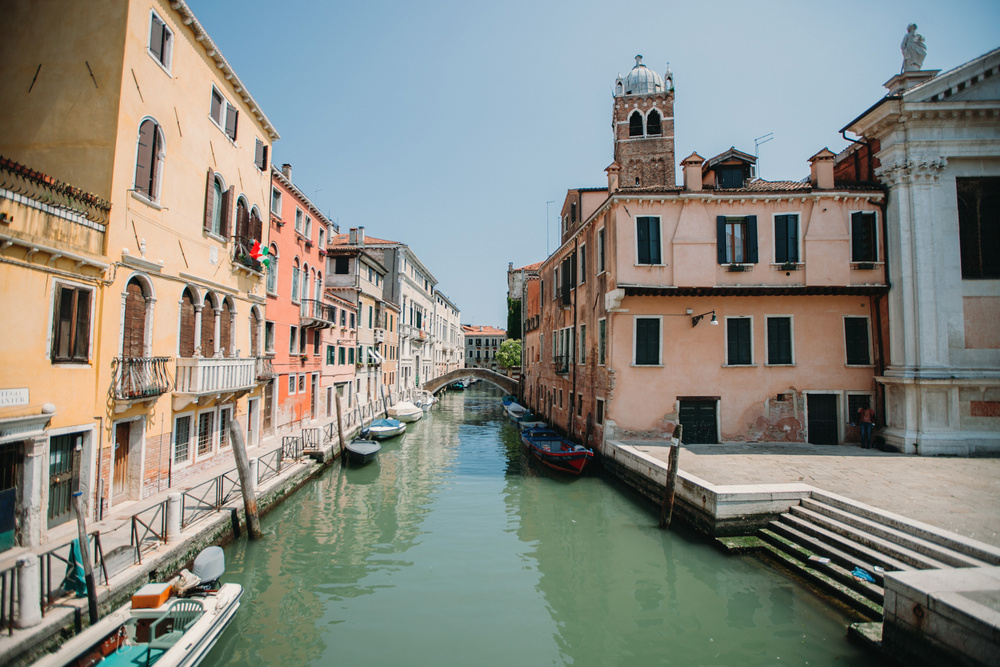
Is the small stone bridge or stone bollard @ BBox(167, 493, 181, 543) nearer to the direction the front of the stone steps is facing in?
the stone bollard

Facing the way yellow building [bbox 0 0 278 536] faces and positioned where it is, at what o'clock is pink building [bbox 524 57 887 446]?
The pink building is roughly at 11 o'clock from the yellow building.

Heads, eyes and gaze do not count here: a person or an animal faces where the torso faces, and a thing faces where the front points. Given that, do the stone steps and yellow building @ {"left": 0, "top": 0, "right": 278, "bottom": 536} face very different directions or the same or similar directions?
very different directions

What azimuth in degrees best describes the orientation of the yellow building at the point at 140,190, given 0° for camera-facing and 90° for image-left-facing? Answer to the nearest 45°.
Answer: approximately 315°

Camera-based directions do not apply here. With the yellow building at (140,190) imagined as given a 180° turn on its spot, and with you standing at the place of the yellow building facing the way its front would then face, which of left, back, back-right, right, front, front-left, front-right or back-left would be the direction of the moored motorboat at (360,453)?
right

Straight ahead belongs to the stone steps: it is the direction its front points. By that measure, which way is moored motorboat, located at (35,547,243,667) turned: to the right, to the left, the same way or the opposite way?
to the left

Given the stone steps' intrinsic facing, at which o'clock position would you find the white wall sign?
The white wall sign is roughly at 12 o'clock from the stone steps.

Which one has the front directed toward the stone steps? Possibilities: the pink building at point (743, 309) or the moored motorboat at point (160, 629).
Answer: the pink building

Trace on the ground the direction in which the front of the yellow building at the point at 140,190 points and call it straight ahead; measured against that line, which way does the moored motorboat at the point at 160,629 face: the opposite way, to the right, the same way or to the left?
to the right

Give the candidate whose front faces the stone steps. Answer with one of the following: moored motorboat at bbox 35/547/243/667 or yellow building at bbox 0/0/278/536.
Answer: the yellow building

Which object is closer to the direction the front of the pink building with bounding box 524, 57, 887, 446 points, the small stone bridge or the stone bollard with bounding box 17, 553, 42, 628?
the stone bollard

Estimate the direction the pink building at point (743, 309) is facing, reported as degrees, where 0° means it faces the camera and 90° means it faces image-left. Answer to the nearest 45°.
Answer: approximately 0°
